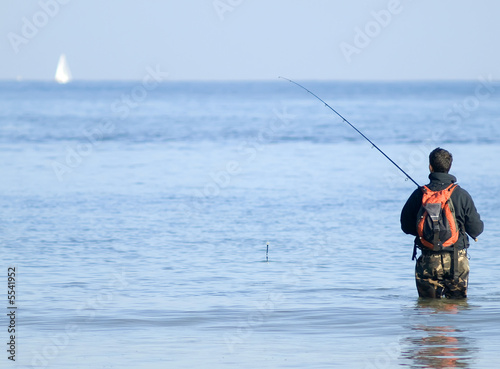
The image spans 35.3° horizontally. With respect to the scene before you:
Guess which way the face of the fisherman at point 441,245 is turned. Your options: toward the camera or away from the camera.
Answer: away from the camera

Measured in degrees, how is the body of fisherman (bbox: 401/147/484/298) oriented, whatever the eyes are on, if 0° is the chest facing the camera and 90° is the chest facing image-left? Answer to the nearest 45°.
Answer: approximately 180°
